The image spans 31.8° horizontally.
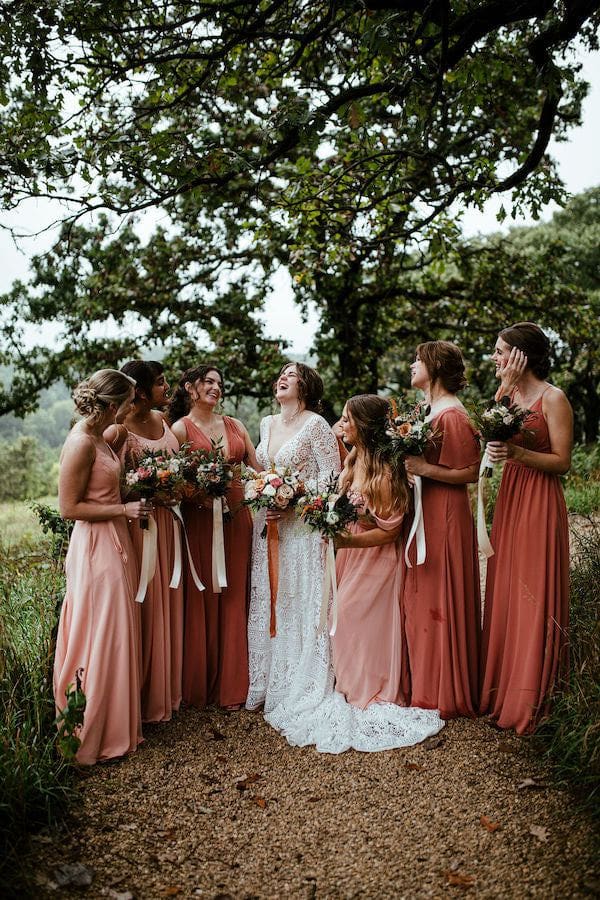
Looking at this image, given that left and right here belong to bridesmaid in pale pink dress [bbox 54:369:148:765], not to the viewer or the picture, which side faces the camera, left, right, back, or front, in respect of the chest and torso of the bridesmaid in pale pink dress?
right

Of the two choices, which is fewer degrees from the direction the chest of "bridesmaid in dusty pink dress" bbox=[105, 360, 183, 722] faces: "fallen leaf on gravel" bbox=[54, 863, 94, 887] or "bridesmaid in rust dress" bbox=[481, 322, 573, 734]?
the bridesmaid in rust dress

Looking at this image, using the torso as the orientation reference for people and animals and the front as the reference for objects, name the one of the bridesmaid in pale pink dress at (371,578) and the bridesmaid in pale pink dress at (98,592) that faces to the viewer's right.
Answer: the bridesmaid in pale pink dress at (98,592)

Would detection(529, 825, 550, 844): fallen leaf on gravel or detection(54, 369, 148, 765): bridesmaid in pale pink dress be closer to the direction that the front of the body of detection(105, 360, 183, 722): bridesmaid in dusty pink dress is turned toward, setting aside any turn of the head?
the fallen leaf on gravel

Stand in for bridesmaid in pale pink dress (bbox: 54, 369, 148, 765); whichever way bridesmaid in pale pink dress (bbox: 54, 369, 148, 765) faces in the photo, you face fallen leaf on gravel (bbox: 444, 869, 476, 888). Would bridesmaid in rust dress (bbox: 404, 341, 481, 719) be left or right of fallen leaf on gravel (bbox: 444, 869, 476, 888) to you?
left

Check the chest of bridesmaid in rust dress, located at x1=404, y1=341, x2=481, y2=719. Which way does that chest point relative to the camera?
to the viewer's left

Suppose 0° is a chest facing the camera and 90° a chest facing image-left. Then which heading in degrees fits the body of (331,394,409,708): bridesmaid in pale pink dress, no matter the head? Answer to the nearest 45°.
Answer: approximately 45°

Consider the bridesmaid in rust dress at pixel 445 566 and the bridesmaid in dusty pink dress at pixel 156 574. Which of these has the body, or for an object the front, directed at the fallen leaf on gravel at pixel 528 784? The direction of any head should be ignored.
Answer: the bridesmaid in dusty pink dress at pixel 156 574
